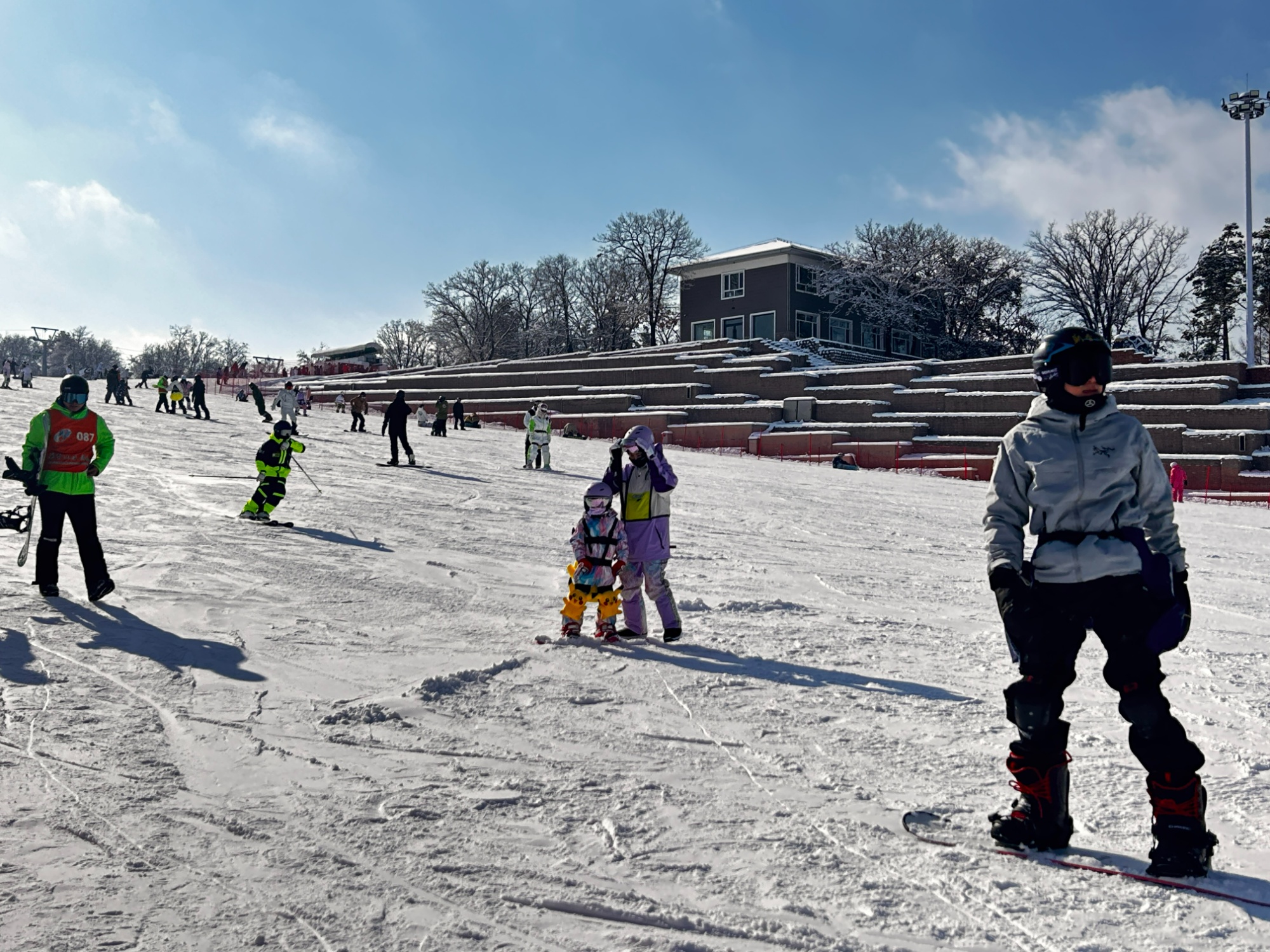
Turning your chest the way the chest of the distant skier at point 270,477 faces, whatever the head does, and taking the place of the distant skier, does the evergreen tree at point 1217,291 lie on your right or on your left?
on your left

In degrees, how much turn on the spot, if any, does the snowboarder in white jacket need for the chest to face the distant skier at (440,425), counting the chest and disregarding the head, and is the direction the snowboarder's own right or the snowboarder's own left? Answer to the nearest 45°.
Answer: approximately 135° to the snowboarder's own right

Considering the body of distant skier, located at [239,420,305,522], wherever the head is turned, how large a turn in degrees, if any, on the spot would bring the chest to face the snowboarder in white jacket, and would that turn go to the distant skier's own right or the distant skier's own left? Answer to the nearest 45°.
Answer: approximately 45° to the distant skier's own right

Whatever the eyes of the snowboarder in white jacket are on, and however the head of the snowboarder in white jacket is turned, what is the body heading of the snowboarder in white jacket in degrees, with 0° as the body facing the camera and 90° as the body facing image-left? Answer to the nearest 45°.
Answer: approximately 0°

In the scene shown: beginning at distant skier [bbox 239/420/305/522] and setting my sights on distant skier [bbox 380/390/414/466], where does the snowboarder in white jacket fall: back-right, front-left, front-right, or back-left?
back-right

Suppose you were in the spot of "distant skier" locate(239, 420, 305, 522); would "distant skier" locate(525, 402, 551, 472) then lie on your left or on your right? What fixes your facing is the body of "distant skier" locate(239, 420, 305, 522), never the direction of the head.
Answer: on your left

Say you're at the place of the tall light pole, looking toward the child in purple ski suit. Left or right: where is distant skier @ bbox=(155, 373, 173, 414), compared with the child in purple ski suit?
right

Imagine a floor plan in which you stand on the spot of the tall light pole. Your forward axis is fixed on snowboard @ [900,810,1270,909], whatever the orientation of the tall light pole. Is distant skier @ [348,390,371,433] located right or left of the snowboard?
right
